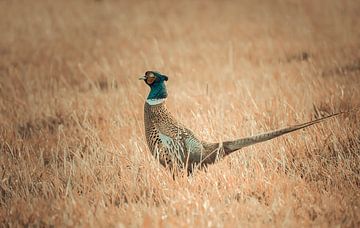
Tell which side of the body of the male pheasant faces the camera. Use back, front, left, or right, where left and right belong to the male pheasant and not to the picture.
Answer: left
